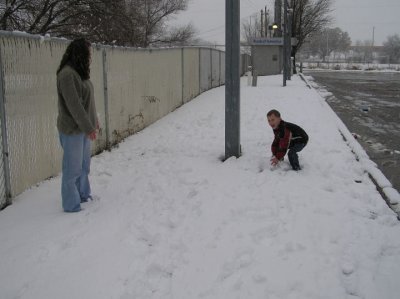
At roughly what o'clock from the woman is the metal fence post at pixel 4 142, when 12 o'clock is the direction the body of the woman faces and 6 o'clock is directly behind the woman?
The metal fence post is roughly at 7 o'clock from the woman.

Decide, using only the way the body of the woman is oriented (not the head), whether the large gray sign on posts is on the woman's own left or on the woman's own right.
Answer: on the woman's own left

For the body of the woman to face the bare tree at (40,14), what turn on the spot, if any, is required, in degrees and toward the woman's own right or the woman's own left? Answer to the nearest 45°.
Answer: approximately 90° to the woman's own left

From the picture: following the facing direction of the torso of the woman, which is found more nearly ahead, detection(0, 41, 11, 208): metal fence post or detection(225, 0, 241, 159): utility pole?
the utility pole

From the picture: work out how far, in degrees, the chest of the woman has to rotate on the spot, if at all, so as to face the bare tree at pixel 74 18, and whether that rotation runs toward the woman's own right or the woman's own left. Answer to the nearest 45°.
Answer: approximately 90° to the woman's own left

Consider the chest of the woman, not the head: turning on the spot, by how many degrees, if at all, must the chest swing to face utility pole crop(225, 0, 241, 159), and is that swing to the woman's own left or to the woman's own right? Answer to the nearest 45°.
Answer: approximately 45° to the woman's own left

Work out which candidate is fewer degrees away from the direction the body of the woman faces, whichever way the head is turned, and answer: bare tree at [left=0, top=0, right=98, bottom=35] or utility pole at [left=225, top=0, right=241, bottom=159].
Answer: the utility pole

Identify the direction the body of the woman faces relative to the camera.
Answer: to the viewer's right
